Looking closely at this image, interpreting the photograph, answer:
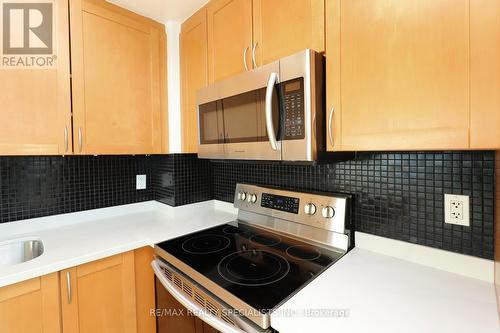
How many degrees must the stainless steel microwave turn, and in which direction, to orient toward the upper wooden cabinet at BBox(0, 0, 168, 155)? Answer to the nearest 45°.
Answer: approximately 45° to its right

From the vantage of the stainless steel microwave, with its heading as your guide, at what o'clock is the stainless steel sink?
The stainless steel sink is roughly at 2 o'clock from the stainless steel microwave.

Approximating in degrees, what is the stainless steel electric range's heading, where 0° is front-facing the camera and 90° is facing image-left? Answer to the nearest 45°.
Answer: approximately 45°

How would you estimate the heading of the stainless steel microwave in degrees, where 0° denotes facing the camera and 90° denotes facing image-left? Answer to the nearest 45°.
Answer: approximately 45°

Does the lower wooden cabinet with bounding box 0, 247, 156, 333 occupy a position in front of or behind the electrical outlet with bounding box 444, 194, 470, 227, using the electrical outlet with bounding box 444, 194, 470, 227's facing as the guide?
in front

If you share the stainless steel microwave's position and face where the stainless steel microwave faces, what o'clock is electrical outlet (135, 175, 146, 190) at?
The electrical outlet is roughly at 3 o'clock from the stainless steel microwave.

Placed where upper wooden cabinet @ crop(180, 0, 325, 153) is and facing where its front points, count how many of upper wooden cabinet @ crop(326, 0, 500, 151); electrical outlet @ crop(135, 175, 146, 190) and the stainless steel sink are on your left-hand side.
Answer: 1

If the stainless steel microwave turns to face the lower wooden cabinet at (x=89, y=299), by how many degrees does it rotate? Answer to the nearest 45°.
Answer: approximately 45° to its right

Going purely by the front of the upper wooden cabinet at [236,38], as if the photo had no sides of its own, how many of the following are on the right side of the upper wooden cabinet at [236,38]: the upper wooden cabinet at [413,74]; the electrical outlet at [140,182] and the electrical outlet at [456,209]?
1
